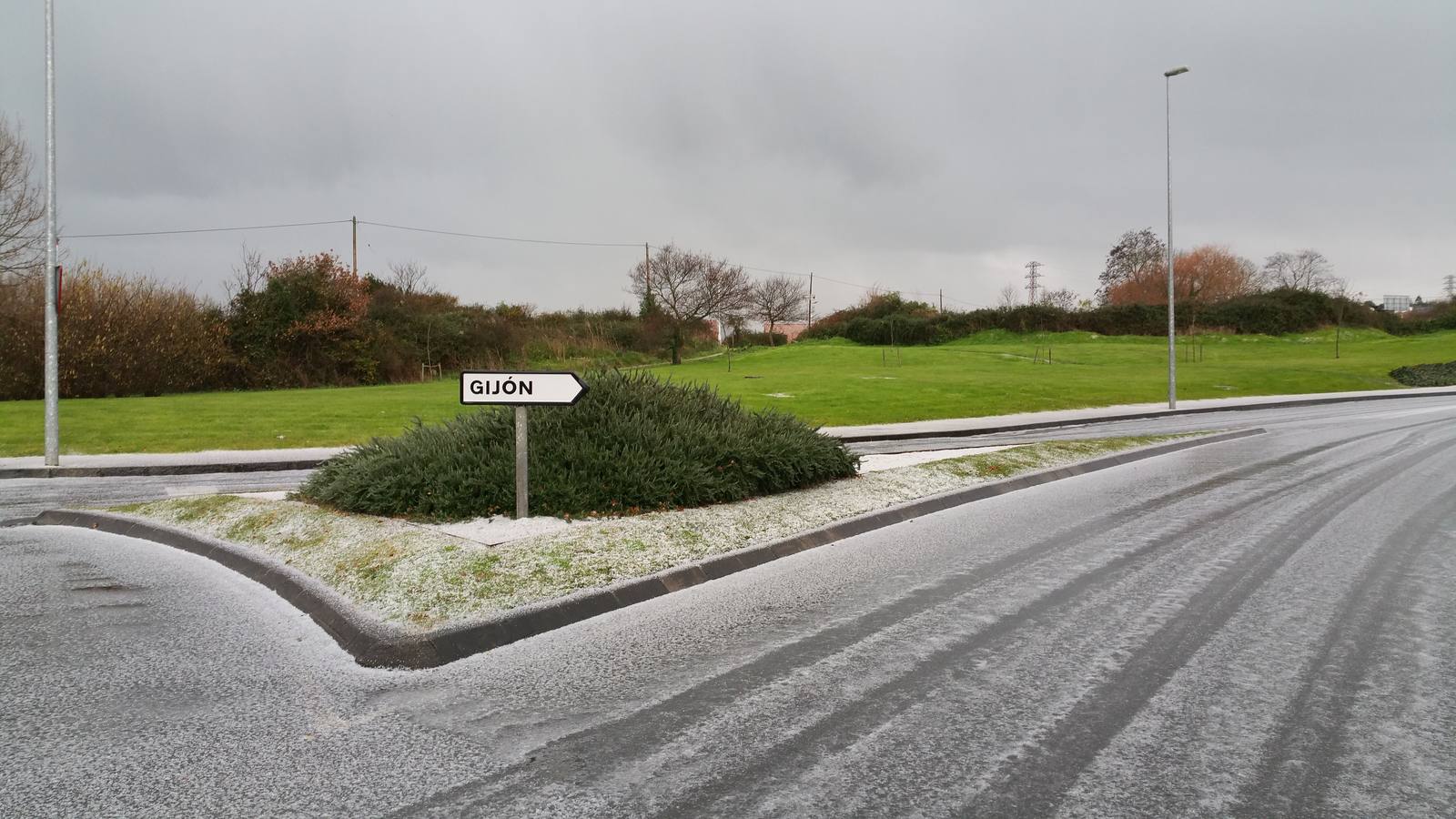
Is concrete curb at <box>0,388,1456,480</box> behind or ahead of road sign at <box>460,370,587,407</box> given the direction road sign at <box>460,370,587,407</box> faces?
behind

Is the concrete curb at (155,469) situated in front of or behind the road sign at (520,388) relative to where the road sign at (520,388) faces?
behind

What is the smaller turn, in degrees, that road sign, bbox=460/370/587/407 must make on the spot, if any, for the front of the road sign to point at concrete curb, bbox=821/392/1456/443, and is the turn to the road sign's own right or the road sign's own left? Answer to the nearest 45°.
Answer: approximately 135° to the road sign's own left

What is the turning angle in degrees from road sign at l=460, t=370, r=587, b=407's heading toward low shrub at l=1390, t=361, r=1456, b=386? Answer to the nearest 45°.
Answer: approximately 135° to its left

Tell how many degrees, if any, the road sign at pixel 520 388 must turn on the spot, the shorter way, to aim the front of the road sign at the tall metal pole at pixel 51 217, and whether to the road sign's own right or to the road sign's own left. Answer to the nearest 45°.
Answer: approximately 135° to the road sign's own right

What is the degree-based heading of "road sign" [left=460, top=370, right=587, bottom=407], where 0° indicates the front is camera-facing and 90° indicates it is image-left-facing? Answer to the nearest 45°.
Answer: approximately 0°
